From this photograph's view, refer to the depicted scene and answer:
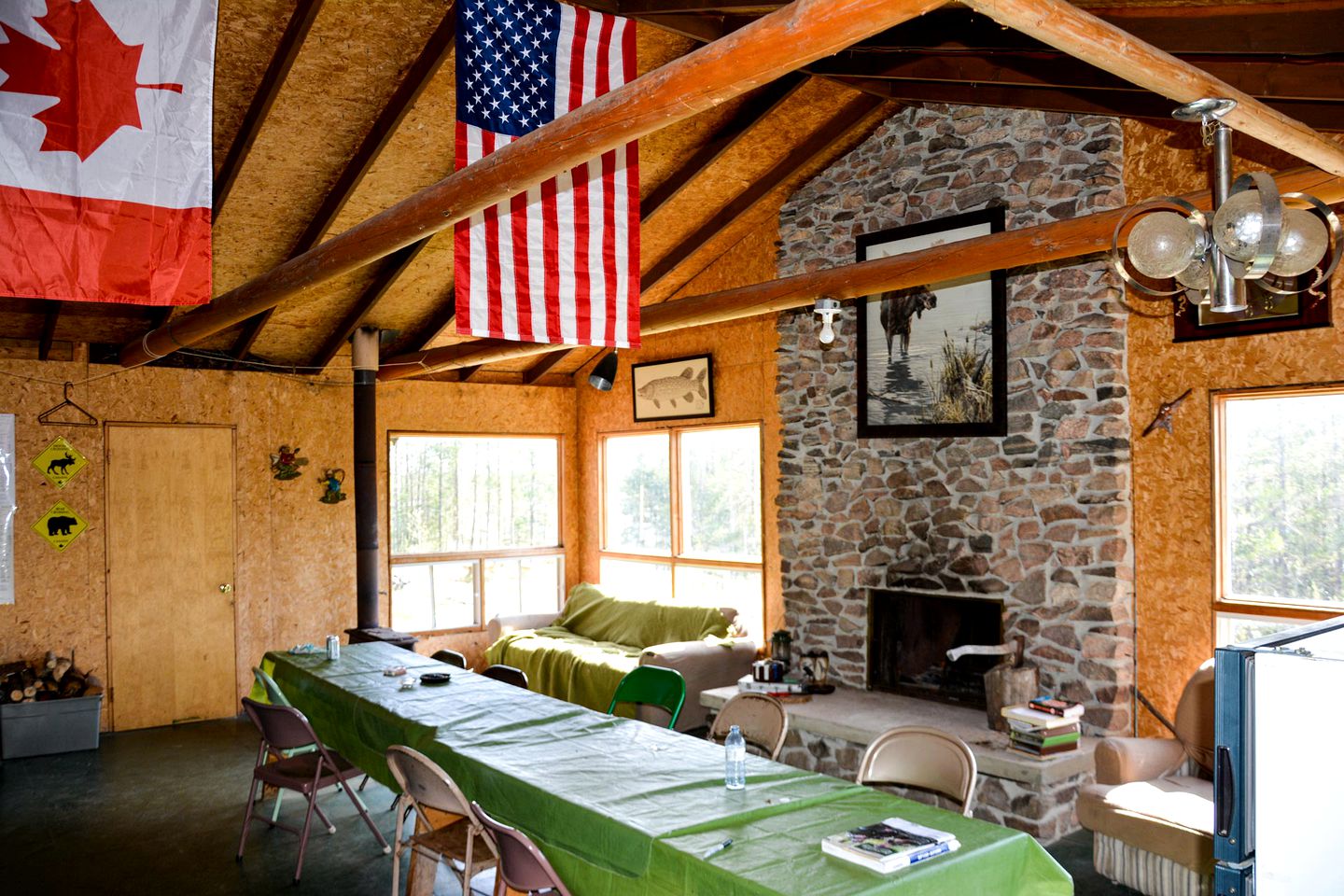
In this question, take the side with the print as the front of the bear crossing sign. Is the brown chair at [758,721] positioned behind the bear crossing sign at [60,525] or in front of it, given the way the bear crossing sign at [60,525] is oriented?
in front

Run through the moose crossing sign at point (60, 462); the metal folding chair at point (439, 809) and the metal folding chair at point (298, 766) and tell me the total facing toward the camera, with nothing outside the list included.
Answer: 1

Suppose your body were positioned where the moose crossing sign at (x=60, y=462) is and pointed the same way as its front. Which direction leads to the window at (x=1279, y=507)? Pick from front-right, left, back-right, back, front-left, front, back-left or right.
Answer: front-left

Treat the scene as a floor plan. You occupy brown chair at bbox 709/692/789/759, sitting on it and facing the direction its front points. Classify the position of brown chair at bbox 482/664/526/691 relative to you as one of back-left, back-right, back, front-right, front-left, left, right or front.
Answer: right

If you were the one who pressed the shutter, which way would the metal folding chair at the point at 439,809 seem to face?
facing away from the viewer and to the right of the viewer

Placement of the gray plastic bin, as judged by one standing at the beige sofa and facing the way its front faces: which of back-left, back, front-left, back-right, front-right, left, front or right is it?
front-right

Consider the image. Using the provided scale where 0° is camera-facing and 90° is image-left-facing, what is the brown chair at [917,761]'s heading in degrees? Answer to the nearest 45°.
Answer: approximately 45°

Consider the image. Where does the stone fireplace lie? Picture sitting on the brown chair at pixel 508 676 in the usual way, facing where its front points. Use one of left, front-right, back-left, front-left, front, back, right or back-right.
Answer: back-left
